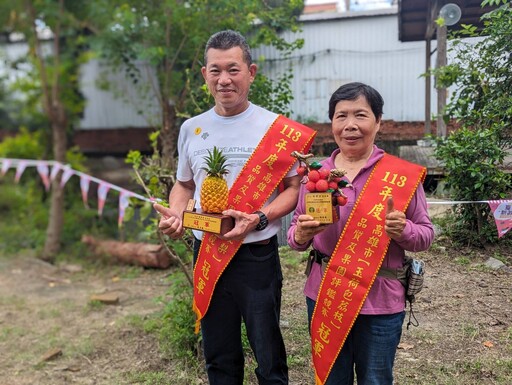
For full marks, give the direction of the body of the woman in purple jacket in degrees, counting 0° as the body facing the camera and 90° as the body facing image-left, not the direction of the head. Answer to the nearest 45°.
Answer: approximately 0°

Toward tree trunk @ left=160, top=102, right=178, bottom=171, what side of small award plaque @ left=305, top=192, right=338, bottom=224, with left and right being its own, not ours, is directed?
back

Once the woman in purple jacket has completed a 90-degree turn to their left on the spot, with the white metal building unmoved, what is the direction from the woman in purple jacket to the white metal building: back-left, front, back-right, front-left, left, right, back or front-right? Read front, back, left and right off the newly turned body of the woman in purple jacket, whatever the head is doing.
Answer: left

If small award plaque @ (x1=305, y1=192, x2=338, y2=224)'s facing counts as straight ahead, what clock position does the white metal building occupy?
The white metal building is roughly at 6 o'clock from the small award plaque.

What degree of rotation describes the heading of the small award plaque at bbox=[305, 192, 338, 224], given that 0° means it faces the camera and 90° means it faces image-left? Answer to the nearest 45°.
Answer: approximately 0°

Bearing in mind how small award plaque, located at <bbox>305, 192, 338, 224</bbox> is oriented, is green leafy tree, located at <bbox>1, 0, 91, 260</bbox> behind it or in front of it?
behind

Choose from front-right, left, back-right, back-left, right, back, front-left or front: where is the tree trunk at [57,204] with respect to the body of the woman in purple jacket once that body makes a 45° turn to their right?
right

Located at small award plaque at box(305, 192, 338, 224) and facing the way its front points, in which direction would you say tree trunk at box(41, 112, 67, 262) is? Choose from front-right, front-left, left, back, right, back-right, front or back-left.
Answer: back-right

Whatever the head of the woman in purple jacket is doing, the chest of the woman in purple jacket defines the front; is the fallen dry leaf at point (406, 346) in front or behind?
behind

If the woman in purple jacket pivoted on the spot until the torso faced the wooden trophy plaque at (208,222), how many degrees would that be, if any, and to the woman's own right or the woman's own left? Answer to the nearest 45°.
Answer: approximately 90° to the woman's own right

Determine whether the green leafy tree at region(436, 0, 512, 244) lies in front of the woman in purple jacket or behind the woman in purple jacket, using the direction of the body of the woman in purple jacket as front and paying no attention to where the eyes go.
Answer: behind
